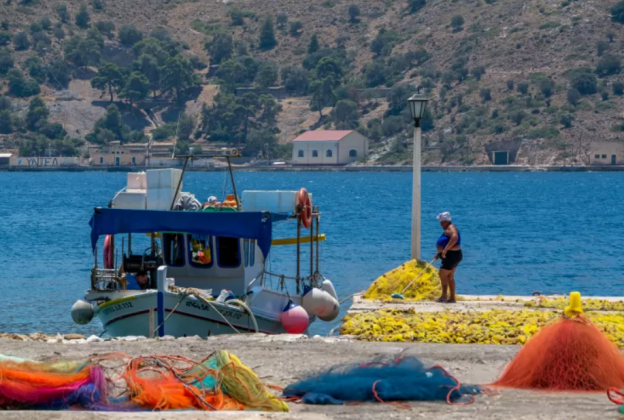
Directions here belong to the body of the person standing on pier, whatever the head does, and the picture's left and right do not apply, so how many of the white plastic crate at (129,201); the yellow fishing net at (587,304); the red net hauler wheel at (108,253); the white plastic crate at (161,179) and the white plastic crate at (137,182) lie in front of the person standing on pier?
4

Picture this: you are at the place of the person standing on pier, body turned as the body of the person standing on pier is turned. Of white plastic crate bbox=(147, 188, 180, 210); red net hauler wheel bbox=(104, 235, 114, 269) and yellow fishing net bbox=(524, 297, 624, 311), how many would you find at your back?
1

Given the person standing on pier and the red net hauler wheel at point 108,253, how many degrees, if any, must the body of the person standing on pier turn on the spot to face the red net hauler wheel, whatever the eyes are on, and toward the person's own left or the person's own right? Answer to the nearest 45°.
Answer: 0° — they already face it

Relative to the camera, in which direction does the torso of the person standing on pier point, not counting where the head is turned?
to the viewer's left

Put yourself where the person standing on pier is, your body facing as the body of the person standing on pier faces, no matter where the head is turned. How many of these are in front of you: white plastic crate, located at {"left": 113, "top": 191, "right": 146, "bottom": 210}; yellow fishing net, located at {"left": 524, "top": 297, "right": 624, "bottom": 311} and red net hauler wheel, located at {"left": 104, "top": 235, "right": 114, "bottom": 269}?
2

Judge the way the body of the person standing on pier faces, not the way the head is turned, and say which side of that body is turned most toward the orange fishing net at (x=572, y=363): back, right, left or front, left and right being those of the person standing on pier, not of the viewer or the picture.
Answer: left

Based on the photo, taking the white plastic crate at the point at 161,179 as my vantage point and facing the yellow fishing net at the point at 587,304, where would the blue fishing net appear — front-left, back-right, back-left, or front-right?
front-right

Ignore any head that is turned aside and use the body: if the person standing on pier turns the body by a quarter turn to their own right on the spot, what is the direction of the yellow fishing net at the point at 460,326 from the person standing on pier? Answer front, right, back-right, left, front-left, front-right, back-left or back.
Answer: back

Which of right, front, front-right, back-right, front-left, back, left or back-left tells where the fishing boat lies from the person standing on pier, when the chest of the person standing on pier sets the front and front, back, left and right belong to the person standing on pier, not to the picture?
front

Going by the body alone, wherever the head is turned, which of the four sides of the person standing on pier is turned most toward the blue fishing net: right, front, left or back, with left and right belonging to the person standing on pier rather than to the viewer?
left

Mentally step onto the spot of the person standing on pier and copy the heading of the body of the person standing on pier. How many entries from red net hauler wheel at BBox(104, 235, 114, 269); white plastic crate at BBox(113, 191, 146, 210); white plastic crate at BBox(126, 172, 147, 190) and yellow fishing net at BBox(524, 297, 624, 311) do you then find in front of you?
3

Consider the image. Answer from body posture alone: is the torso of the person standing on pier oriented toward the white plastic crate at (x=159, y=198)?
yes

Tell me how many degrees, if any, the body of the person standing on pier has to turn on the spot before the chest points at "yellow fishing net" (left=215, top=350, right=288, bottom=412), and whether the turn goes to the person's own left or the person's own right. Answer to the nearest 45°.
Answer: approximately 90° to the person's own left

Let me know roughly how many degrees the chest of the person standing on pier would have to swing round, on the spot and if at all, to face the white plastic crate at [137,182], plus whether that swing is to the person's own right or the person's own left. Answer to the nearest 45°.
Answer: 0° — they already face it
